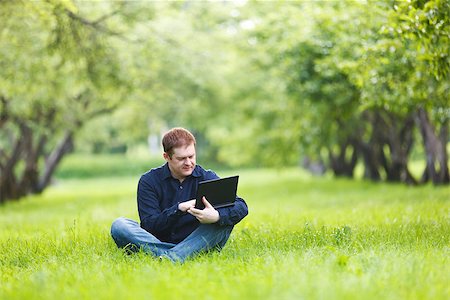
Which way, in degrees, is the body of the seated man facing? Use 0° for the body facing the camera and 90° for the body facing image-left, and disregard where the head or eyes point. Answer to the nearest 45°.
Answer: approximately 0°

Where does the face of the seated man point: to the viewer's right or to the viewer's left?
to the viewer's right

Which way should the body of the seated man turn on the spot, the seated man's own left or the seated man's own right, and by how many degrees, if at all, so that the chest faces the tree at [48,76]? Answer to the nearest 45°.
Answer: approximately 180°
